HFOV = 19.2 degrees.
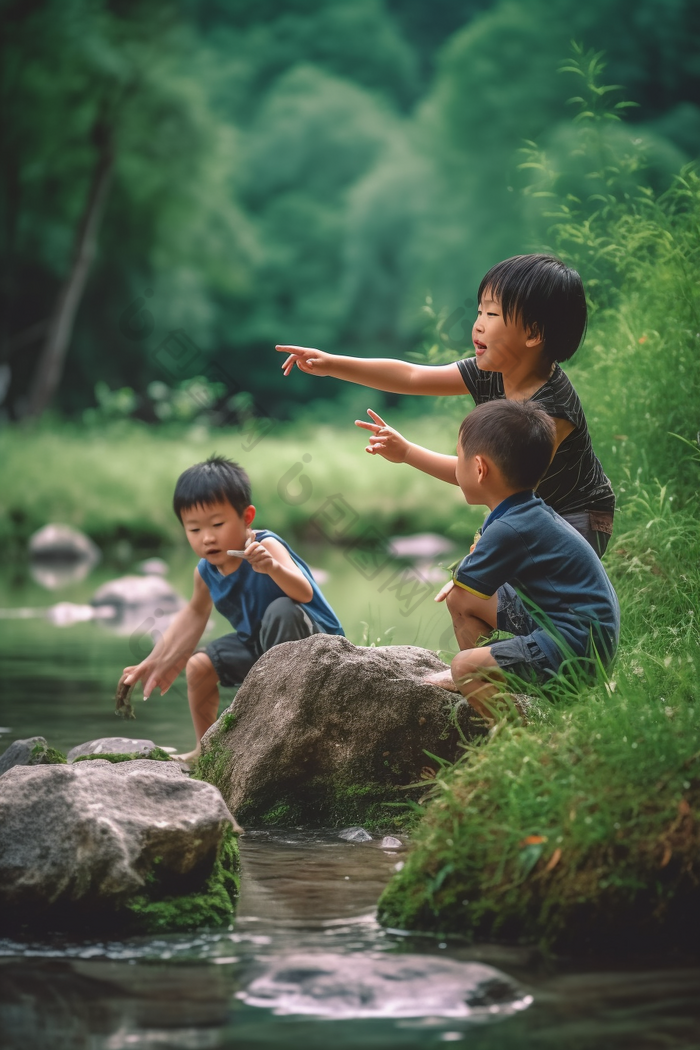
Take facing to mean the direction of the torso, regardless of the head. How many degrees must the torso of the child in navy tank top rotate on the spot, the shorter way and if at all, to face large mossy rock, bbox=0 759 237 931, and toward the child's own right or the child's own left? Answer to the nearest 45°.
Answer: approximately 45° to the child's own left

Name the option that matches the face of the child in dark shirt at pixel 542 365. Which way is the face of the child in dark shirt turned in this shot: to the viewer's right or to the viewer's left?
to the viewer's left

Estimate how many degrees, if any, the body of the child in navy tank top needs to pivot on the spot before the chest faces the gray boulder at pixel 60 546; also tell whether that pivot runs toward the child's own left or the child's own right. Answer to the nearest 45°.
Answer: approximately 135° to the child's own right

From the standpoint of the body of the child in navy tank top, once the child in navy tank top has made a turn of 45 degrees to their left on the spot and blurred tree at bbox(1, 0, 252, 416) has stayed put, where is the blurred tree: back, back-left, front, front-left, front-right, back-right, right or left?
back

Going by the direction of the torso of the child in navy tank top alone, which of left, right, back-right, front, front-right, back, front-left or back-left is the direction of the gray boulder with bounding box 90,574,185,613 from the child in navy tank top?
back-right

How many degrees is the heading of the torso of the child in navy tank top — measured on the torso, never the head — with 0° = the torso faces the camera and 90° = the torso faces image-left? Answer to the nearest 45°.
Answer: approximately 45°

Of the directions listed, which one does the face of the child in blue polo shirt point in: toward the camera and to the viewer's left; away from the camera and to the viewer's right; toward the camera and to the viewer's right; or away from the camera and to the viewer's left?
away from the camera and to the viewer's left
